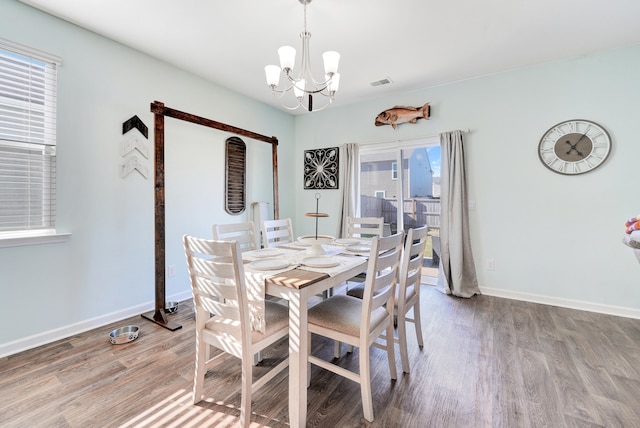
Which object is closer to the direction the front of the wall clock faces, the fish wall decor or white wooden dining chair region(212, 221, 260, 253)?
the white wooden dining chair

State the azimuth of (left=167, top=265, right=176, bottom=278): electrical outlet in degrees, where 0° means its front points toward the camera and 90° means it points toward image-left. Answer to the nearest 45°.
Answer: approximately 315°

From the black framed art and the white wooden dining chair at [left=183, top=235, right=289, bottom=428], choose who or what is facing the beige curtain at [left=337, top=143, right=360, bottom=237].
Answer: the white wooden dining chair

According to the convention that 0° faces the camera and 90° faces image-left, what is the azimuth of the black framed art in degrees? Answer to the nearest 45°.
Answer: approximately 45°

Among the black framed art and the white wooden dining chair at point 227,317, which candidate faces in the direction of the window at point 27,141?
the black framed art

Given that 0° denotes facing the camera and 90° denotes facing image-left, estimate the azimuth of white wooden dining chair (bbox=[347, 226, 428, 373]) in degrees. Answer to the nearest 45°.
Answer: approximately 90°

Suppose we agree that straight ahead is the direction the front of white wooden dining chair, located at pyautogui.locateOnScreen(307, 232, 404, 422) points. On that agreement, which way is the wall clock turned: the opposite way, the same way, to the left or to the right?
to the left
